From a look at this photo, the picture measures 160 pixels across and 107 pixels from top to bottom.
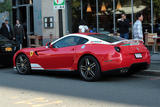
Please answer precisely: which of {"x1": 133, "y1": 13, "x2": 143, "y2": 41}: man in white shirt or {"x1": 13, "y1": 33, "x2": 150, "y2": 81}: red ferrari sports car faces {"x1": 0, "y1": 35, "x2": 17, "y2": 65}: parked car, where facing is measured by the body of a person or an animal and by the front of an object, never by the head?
the red ferrari sports car

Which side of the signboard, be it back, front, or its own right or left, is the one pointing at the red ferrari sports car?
front

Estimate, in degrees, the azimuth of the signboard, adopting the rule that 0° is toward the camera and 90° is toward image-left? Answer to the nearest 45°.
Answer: approximately 0°

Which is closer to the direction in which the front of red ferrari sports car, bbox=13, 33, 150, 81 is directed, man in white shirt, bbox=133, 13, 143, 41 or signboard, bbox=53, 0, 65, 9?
the signboard

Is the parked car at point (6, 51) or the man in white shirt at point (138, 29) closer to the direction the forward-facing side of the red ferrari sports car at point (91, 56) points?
the parked car

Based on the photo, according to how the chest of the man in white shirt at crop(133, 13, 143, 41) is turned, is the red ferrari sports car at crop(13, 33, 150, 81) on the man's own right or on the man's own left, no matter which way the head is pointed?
on the man's own right

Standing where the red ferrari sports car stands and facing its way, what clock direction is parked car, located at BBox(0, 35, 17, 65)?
The parked car is roughly at 12 o'clock from the red ferrari sports car.

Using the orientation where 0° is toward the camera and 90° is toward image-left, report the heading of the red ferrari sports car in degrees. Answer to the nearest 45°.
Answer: approximately 135°

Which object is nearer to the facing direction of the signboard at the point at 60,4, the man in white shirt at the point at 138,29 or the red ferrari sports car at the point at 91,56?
the red ferrari sports car

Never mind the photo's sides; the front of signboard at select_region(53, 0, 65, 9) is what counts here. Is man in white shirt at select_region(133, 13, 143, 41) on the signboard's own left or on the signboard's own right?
on the signboard's own left
